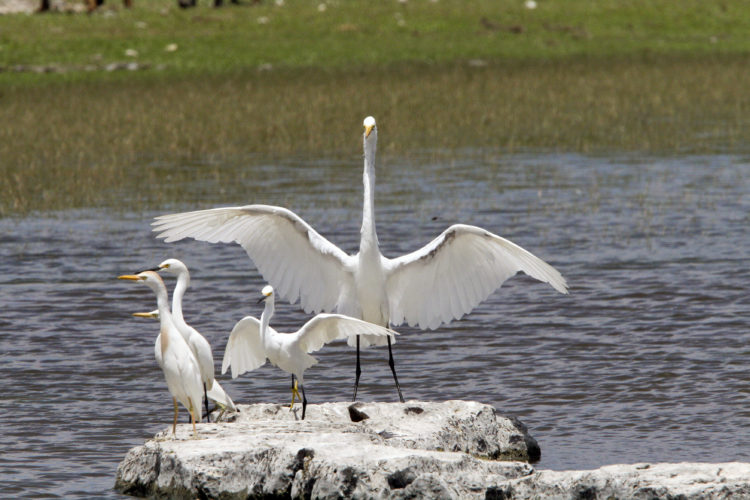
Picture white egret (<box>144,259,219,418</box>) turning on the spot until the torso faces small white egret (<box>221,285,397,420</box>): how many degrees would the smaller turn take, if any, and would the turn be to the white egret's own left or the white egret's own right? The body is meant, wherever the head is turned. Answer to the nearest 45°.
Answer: approximately 180°

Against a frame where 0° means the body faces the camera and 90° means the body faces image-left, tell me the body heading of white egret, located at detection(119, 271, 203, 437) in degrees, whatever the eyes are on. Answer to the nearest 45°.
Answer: approximately 45°

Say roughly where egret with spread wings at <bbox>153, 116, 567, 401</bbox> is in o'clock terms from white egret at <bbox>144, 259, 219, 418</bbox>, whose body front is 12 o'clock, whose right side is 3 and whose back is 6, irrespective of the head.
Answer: The egret with spread wings is roughly at 5 o'clock from the white egret.

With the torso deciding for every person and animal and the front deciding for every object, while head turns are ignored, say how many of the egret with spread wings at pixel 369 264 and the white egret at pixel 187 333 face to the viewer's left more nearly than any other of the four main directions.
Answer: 1

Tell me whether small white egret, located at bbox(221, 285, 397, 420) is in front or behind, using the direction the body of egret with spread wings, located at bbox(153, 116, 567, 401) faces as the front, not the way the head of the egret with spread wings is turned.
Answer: in front

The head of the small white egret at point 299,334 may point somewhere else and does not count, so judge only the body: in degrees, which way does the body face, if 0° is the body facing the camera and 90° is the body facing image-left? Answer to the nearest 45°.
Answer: approximately 45°

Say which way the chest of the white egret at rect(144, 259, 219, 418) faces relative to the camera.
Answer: to the viewer's left
